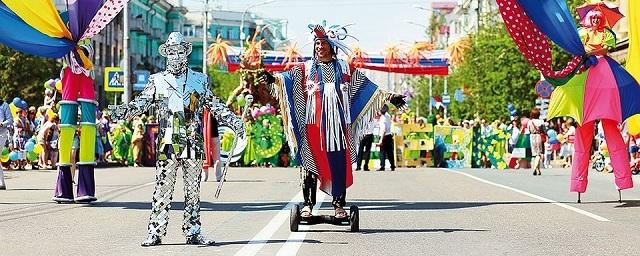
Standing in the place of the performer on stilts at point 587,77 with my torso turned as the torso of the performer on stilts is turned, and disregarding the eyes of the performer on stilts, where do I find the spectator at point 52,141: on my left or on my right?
on my right

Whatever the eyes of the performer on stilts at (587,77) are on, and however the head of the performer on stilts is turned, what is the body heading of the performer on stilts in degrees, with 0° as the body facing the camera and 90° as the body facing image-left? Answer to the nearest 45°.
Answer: approximately 0°

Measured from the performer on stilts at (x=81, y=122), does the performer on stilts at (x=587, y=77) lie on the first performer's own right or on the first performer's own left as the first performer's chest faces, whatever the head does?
on the first performer's own left

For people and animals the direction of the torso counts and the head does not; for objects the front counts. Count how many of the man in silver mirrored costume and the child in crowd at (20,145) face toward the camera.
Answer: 2

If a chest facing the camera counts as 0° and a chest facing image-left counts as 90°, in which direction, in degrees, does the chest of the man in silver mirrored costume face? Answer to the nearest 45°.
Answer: approximately 0°
